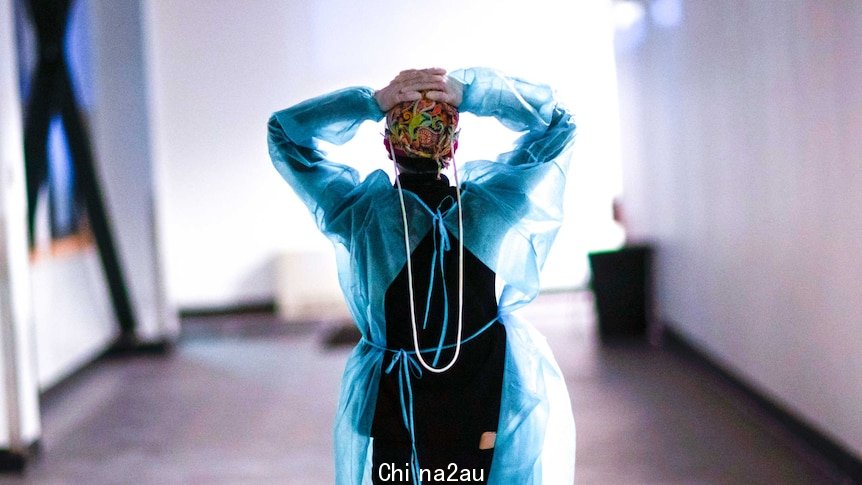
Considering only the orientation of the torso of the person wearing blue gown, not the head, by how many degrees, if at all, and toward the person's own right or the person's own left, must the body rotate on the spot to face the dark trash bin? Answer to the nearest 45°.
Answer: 0° — they already face it

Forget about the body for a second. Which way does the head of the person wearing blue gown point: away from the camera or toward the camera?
away from the camera

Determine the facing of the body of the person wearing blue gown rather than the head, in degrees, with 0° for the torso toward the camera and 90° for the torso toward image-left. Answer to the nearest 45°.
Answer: approximately 180°
